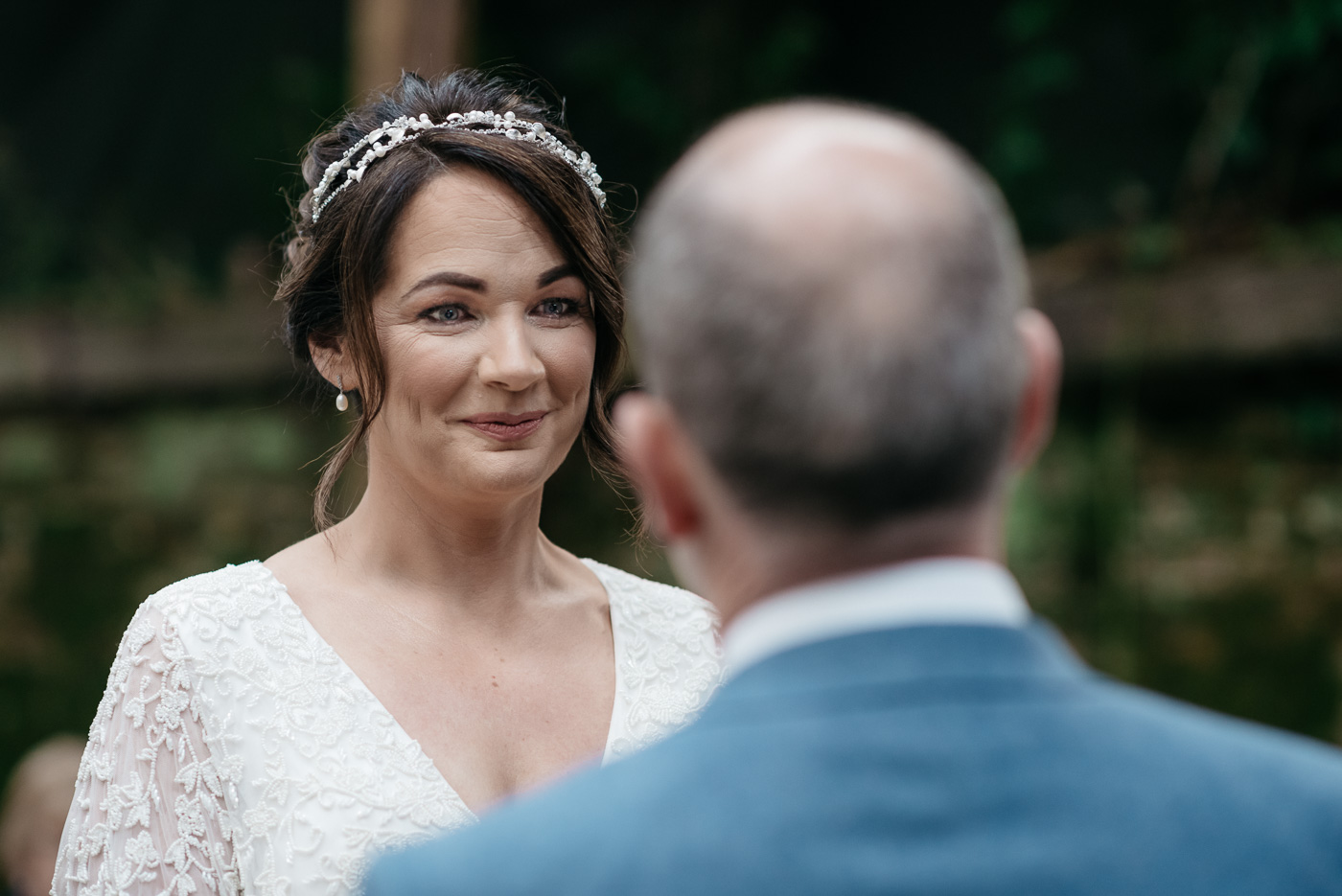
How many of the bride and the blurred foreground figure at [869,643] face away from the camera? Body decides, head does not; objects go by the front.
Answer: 1

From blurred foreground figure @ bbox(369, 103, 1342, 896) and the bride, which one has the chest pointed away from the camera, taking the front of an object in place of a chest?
the blurred foreground figure

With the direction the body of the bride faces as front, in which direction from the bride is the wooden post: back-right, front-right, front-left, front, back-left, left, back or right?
back-left

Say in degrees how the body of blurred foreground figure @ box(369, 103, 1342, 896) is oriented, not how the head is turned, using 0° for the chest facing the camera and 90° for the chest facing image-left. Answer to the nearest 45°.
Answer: approximately 180°

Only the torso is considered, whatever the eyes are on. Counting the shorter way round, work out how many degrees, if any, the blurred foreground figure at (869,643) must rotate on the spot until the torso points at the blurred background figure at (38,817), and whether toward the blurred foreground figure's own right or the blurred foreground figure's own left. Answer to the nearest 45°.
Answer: approximately 45° to the blurred foreground figure's own left
